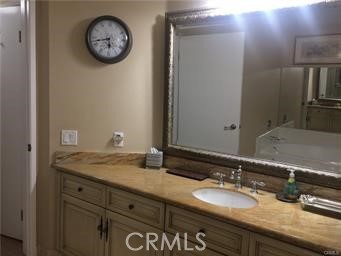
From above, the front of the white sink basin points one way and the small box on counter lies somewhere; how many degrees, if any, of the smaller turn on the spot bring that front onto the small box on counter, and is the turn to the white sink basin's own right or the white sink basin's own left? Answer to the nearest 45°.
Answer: approximately 90° to the white sink basin's own right

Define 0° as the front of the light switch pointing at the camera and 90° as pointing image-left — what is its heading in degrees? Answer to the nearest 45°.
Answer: approximately 0°

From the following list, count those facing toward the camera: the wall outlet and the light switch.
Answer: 2

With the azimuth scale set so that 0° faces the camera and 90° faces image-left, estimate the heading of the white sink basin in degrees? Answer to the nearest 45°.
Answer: approximately 45°

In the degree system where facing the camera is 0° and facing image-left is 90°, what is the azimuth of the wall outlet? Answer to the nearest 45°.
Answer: approximately 0°

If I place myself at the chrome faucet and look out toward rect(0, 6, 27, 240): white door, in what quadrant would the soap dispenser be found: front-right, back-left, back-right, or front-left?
back-left

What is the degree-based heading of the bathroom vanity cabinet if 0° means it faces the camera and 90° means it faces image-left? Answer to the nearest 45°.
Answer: approximately 45°
